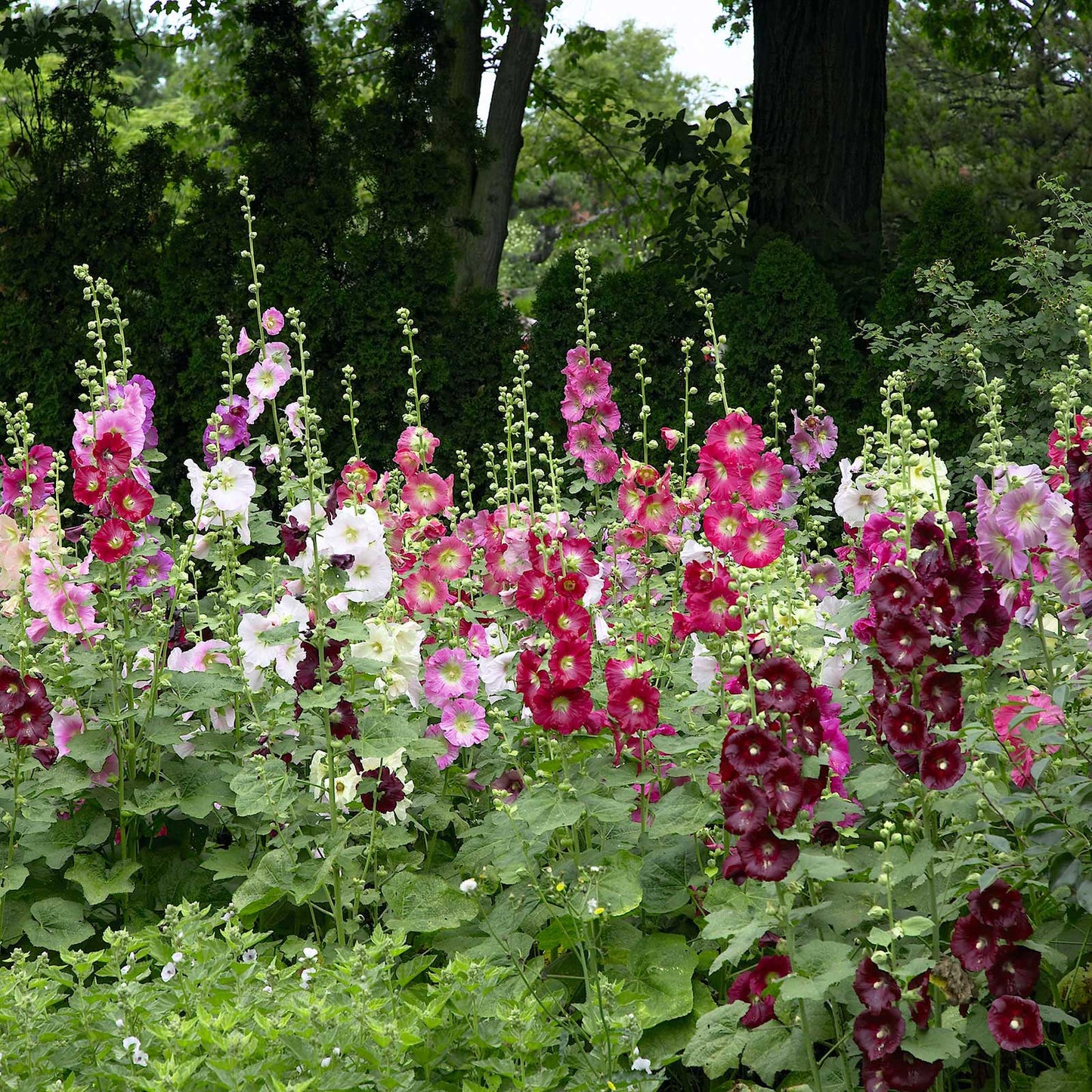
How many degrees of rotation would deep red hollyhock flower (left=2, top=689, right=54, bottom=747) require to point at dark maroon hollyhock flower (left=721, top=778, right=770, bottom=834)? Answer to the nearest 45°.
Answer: approximately 45° to its left

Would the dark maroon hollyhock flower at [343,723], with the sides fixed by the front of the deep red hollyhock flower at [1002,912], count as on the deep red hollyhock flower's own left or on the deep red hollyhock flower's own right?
on the deep red hollyhock flower's own right

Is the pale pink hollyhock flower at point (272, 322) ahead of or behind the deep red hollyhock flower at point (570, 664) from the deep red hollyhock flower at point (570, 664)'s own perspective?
behind

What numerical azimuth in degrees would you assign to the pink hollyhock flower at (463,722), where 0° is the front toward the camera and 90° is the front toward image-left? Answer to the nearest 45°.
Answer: approximately 0°
